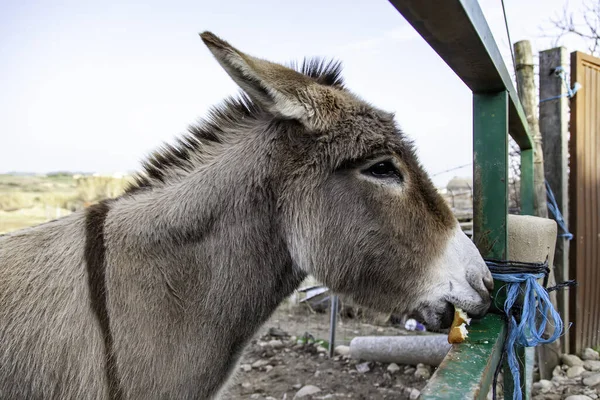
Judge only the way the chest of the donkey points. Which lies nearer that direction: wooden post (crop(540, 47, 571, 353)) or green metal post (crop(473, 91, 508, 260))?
the green metal post

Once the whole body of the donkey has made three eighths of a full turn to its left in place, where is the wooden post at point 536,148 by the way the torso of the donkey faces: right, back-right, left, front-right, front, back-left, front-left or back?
right

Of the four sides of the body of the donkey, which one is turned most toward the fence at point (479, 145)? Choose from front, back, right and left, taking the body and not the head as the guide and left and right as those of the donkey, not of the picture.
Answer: front

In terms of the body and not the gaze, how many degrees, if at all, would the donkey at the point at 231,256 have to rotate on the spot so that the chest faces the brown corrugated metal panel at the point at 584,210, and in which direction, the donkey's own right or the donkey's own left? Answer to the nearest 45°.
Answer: approximately 45° to the donkey's own left

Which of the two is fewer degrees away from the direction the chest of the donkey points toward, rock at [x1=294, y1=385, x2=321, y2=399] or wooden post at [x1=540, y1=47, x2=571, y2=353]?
the wooden post

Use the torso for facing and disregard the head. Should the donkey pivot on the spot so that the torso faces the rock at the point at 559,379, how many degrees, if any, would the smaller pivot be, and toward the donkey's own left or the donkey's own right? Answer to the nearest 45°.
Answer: approximately 45° to the donkey's own left

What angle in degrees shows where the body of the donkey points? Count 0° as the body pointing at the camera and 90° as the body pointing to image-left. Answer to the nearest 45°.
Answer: approximately 270°

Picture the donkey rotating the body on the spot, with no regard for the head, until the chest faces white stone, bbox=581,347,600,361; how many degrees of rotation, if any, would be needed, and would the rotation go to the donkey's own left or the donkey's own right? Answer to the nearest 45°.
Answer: approximately 45° to the donkey's own left

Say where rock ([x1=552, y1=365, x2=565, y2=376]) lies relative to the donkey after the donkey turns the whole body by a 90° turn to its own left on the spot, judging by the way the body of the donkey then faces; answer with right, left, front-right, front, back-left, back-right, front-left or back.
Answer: front-right

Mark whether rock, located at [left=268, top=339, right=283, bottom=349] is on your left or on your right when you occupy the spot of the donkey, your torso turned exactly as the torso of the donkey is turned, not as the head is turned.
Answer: on your left

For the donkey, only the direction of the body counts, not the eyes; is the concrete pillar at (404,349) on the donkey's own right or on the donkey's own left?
on the donkey's own left

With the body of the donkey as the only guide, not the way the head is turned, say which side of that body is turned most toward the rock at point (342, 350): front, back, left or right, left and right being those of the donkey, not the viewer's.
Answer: left

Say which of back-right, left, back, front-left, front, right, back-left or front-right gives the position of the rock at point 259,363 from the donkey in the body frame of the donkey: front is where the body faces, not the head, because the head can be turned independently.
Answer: left

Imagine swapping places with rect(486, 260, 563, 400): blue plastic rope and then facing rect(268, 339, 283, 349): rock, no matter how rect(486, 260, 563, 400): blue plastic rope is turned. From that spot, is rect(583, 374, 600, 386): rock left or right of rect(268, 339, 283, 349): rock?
right

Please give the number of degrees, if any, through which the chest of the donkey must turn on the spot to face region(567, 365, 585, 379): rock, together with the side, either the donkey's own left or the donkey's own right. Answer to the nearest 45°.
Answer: approximately 45° to the donkey's own left
